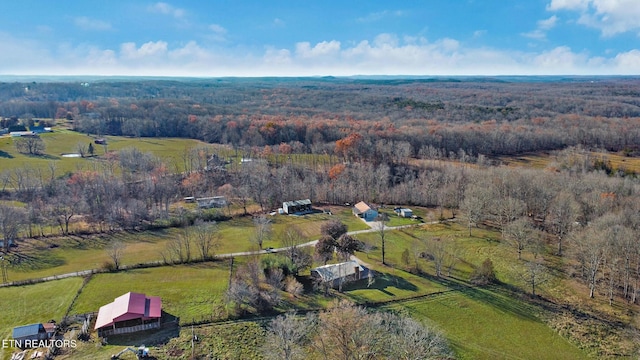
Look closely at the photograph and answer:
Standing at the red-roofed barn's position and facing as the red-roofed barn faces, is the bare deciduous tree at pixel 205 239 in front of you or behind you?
behind

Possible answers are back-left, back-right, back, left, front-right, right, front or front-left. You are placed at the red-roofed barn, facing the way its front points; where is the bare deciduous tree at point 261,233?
back-left

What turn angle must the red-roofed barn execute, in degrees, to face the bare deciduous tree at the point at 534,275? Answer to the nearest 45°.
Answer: approximately 90° to its left

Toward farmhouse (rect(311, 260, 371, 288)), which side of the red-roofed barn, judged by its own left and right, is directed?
left

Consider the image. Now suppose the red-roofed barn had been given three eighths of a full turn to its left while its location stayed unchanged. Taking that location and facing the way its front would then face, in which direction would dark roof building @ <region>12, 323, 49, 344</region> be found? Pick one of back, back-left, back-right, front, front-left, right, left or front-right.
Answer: back-left

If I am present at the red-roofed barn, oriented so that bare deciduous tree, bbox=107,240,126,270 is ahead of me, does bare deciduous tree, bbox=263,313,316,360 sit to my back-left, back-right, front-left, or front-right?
back-right

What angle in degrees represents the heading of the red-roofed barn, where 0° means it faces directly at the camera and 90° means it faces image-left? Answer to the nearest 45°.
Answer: approximately 0°

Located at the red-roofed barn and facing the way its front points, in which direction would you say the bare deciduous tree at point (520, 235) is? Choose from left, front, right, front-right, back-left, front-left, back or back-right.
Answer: left
